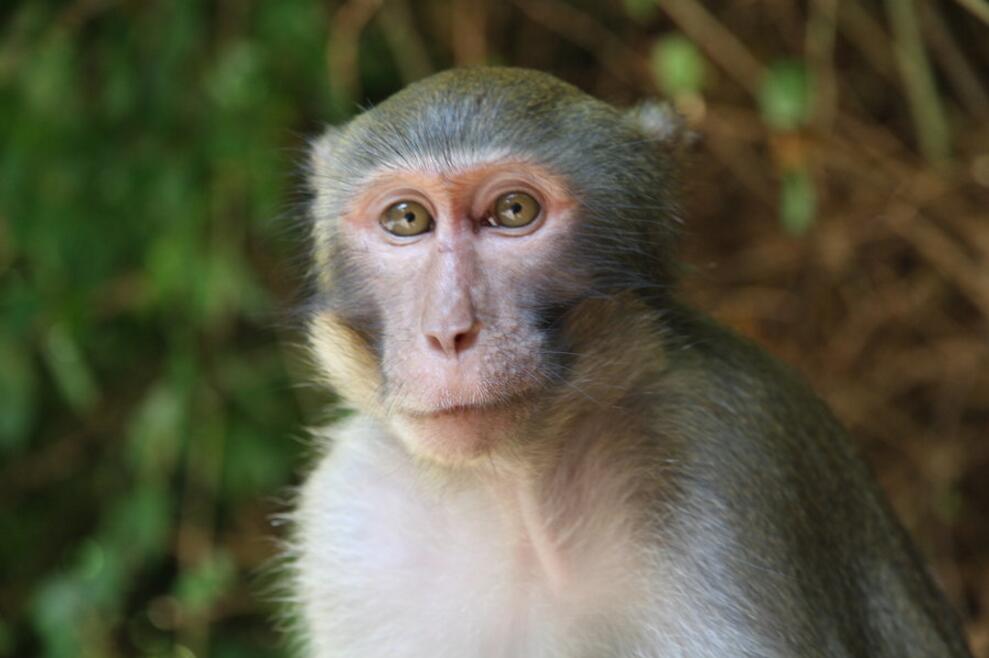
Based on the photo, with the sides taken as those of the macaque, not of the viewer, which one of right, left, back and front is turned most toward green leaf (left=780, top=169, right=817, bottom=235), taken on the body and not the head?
back

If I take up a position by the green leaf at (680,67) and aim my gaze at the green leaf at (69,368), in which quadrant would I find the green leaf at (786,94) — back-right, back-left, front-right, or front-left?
back-right

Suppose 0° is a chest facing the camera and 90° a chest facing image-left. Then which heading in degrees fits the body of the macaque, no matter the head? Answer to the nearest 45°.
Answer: approximately 45°

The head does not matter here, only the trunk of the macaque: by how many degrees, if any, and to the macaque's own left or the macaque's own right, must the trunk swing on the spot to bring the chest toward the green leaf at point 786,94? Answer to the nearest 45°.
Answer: approximately 180°

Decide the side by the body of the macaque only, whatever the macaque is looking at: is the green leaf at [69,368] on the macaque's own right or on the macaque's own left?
on the macaque's own right
